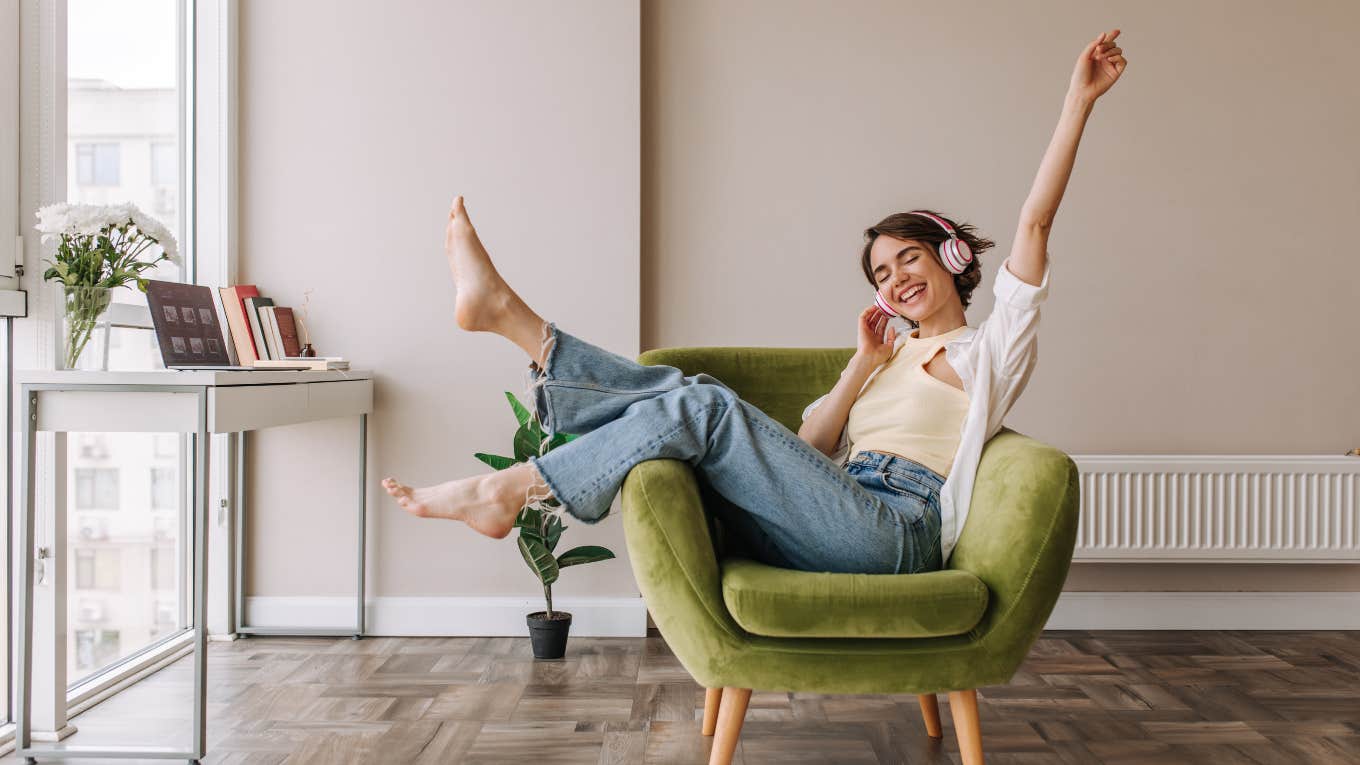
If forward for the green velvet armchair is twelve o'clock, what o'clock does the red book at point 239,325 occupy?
The red book is roughly at 4 o'clock from the green velvet armchair.

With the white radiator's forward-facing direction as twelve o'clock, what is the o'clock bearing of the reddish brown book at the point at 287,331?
The reddish brown book is roughly at 2 o'clock from the white radiator.

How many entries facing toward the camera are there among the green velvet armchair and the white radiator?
2

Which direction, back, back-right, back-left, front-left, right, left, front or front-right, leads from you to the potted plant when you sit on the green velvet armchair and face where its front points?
back-right

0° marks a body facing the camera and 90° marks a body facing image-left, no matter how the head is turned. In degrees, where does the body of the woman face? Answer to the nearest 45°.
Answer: approximately 45°

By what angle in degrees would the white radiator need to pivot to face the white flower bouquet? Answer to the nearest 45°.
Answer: approximately 45° to its right

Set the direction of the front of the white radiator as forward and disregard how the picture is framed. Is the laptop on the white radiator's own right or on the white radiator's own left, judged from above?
on the white radiator's own right

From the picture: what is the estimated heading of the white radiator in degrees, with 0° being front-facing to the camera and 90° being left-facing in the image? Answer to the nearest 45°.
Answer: approximately 0°

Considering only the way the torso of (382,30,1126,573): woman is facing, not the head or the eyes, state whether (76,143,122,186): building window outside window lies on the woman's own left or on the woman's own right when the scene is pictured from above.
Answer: on the woman's own right
